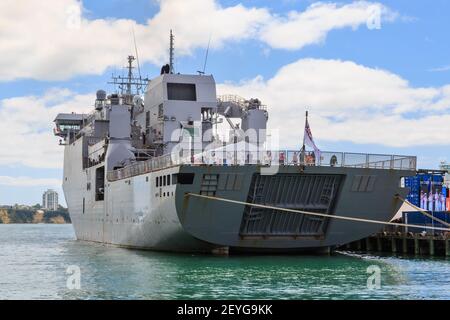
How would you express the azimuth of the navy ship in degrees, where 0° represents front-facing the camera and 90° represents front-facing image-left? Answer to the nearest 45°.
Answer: approximately 135°
